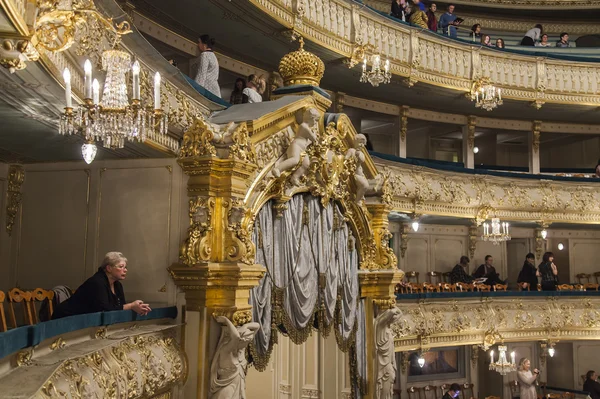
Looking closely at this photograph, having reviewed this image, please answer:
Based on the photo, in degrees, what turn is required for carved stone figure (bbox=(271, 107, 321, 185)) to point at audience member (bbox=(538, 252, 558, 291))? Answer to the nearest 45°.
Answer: approximately 90° to its left

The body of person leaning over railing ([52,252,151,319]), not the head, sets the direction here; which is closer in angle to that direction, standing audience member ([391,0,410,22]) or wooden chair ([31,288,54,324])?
the standing audience member

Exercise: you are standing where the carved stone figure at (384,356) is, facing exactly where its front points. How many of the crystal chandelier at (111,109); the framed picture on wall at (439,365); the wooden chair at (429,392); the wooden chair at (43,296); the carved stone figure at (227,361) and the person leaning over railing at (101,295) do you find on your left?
2

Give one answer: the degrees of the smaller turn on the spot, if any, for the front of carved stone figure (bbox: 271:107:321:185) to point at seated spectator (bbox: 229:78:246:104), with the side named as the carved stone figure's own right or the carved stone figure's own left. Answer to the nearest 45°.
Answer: approximately 180°

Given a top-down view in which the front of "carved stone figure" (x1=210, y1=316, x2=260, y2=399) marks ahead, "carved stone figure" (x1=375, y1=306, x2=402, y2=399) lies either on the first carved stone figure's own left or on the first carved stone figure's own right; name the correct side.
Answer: on the first carved stone figure's own left

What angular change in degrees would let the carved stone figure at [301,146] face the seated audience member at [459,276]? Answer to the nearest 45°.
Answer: approximately 90° to its left

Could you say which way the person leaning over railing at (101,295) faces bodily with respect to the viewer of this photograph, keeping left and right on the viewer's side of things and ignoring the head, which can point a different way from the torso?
facing to the right of the viewer

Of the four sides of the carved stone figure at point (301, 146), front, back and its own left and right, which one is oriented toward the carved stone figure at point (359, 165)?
left
